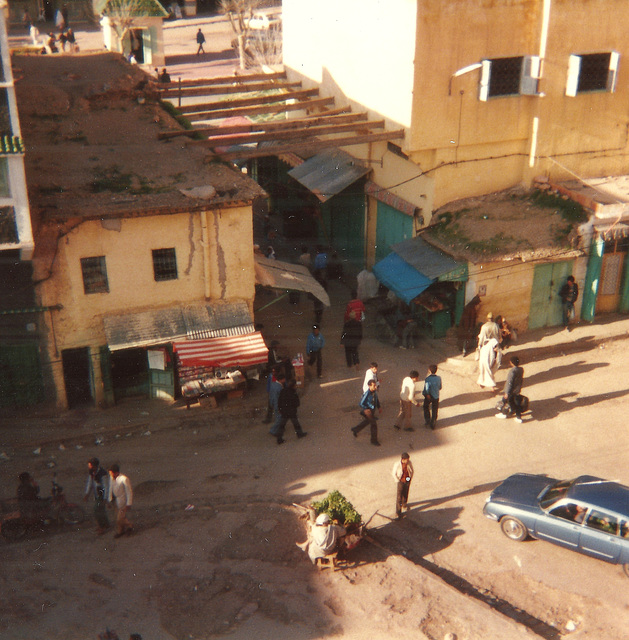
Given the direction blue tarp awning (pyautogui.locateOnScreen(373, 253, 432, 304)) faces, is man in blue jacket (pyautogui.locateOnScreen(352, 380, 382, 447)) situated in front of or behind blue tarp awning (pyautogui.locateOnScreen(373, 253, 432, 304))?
in front

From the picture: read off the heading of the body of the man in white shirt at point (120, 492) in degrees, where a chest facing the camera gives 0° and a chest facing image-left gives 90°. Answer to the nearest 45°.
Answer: approximately 90°

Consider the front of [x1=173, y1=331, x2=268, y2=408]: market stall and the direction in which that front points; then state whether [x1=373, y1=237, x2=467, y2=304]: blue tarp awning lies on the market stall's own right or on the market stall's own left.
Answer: on the market stall's own left

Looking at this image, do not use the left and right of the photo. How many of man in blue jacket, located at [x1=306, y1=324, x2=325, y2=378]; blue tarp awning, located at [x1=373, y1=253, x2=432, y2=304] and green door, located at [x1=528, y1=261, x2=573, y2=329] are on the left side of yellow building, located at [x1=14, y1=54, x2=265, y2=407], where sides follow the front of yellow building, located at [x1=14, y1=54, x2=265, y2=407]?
3

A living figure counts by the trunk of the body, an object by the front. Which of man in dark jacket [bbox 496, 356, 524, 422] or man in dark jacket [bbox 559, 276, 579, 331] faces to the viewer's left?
man in dark jacket [bbox 496, 356, 524, 422]
